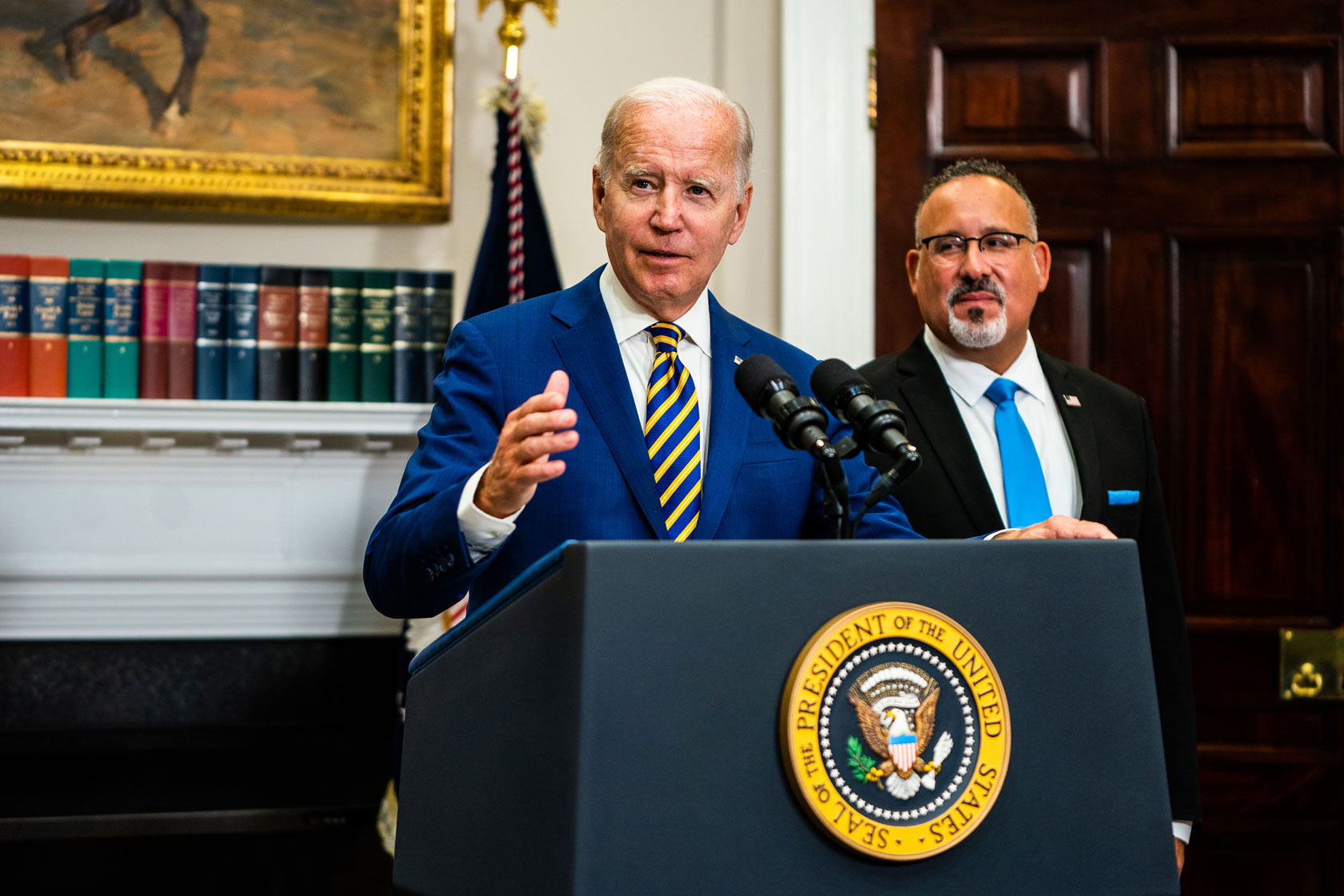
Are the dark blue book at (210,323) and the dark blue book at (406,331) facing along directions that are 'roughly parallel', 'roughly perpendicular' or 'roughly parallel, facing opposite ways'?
roughly parallel

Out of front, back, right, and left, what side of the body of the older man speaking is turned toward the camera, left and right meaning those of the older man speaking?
front

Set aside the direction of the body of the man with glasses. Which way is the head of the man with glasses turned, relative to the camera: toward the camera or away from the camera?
toward the camera

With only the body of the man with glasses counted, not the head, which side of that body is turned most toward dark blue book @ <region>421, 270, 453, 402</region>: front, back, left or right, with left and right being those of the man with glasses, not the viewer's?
right

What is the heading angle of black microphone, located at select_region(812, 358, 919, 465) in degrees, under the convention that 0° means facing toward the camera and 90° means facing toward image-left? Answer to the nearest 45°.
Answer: approximately 135°

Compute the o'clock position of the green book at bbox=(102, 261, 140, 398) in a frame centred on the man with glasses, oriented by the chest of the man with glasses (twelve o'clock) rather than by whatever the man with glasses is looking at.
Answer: The green book is roughly at 3 o'clock from the man with glasses.

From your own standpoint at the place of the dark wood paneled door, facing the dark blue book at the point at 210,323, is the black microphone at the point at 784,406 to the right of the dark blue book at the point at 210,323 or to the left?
left

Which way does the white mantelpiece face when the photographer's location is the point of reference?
facing the viewer

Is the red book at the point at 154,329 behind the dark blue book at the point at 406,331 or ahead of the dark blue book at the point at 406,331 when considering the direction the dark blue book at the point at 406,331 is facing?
behind

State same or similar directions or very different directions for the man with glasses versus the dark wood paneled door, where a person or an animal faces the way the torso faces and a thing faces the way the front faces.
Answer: same or similar directions

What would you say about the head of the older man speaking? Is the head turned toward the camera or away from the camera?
toward the camera
